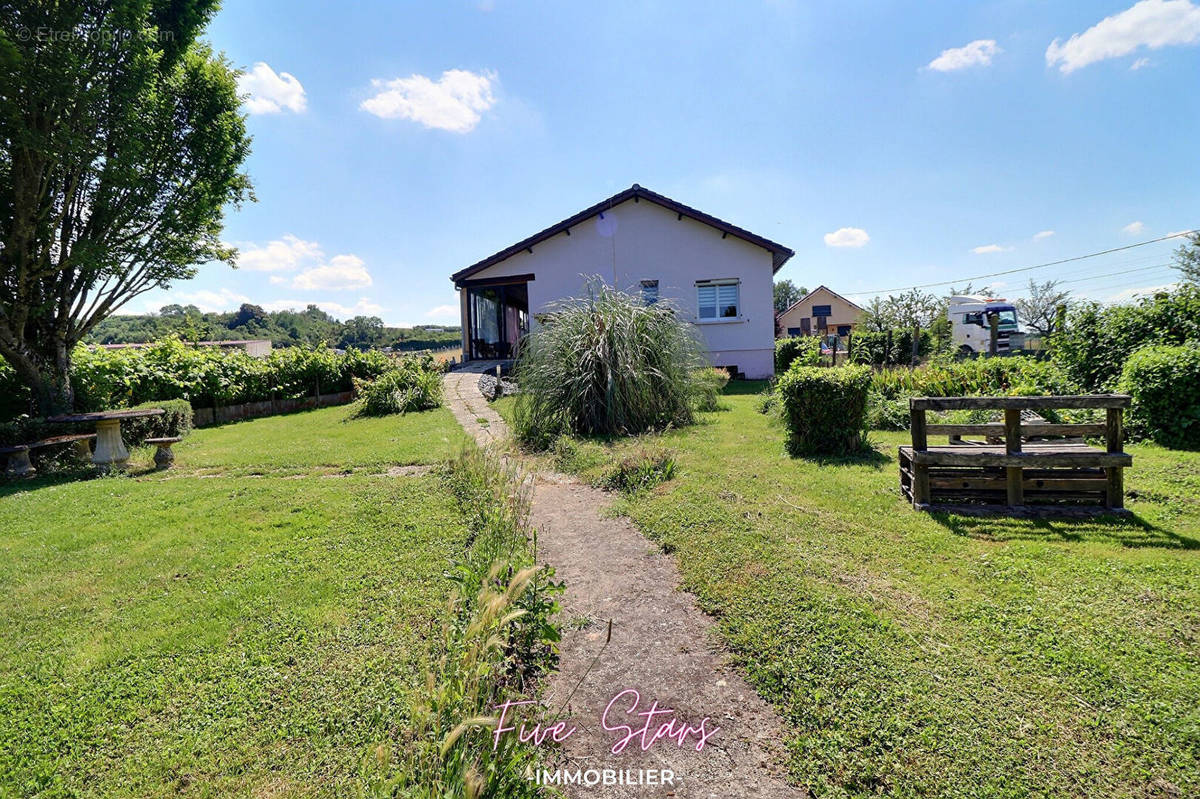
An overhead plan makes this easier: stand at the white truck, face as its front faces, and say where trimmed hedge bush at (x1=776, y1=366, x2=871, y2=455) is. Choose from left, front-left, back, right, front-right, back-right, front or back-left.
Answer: front-right

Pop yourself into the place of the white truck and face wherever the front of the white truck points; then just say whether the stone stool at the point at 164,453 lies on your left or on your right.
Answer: on your right

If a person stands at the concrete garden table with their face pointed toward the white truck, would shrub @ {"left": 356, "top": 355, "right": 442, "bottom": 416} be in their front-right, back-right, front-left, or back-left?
front-left

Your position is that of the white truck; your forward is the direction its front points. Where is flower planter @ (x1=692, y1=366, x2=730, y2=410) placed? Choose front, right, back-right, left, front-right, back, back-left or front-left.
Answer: front-right

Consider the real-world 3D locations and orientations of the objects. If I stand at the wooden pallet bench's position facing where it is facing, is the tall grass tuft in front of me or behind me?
behind
